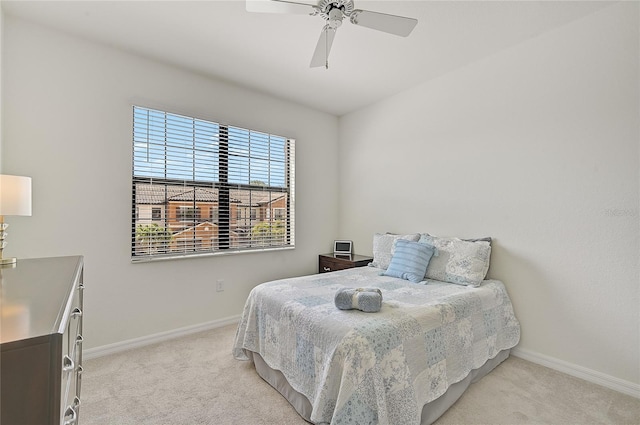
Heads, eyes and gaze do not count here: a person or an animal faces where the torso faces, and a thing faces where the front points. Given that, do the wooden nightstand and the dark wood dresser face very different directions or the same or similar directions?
very different directions

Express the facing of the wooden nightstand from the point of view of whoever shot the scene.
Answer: facing the viewer and to the left of the viewer

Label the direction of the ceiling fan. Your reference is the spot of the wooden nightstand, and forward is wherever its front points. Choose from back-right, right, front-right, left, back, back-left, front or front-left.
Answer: front-left

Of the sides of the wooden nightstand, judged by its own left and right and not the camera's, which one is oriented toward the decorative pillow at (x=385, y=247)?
left

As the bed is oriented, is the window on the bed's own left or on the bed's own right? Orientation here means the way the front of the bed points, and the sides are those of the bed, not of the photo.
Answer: on the bed's own right

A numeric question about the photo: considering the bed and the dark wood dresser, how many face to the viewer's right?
1

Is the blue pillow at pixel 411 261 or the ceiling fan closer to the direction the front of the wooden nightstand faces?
the ceiling fan

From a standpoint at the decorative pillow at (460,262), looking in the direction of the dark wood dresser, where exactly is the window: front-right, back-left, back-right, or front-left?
front-right

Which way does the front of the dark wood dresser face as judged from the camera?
facing to the right of the viewer

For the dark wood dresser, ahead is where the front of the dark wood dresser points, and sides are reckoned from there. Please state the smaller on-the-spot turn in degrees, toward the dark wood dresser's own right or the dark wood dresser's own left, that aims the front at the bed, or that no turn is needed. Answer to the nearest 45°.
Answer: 0° — it already faces it

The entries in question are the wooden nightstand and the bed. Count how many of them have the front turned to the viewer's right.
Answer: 0

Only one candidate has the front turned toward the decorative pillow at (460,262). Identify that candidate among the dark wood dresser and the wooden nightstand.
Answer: the dark wood dresser

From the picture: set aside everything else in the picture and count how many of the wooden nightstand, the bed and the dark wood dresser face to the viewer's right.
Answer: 1

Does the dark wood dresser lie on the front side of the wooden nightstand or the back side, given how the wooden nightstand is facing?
on the front side

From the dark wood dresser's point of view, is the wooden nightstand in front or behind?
in front

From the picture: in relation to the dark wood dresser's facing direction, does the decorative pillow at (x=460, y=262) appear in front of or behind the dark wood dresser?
in front
